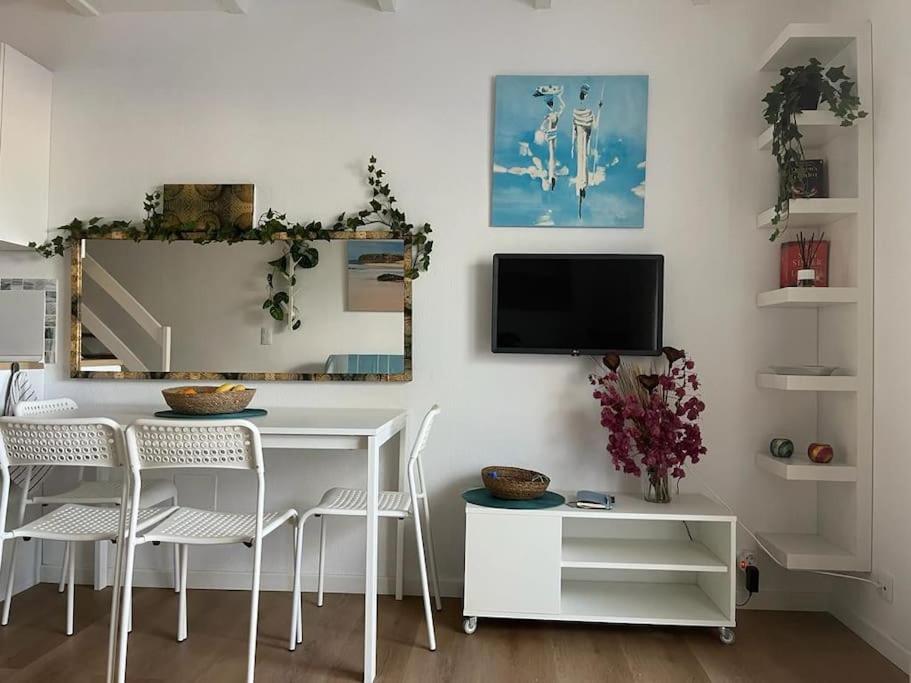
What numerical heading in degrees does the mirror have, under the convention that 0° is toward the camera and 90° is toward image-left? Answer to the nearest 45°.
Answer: approximately 0°

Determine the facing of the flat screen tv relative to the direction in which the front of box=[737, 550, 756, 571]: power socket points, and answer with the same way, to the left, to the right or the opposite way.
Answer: the same way

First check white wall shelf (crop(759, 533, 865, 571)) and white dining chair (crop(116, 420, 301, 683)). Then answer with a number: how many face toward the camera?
1

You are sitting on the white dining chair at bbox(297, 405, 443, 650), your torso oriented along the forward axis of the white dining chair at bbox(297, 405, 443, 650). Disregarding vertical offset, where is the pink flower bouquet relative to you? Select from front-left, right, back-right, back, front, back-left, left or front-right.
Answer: back

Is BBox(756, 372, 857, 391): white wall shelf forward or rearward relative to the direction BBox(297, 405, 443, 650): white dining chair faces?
rearward

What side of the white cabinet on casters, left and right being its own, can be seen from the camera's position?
front

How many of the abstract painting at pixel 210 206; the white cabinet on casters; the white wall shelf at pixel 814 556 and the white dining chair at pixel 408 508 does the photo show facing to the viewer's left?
1

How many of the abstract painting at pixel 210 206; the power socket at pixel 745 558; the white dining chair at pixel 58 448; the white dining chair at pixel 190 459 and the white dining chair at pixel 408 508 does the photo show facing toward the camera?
2

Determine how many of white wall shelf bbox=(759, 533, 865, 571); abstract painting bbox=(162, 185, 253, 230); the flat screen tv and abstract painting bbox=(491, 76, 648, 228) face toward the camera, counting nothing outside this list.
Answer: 4

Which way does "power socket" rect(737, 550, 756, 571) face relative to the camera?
toward the camera

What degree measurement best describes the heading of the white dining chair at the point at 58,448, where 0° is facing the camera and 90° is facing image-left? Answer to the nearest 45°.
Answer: approximately 225°

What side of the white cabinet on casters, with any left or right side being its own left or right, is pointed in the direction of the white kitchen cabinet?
right

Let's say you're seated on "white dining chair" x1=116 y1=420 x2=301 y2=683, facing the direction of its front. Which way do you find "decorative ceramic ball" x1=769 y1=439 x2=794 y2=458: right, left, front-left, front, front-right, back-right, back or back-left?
front-right

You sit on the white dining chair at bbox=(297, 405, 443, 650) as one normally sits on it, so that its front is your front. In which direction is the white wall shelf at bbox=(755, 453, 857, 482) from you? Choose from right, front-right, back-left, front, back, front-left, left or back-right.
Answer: back

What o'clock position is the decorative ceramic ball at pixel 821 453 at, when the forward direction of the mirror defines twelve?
The decorative ceramic ball is roughly at 10 o'clock from the mirror.

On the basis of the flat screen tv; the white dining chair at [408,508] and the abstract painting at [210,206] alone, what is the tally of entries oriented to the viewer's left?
1

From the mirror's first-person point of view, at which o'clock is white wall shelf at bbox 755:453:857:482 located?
The white wall shelf is roughly at 10 o'clock from the mirror.

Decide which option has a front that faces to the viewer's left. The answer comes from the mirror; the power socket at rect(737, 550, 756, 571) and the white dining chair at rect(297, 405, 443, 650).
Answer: the white dining chair

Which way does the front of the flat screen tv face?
toward the camera
